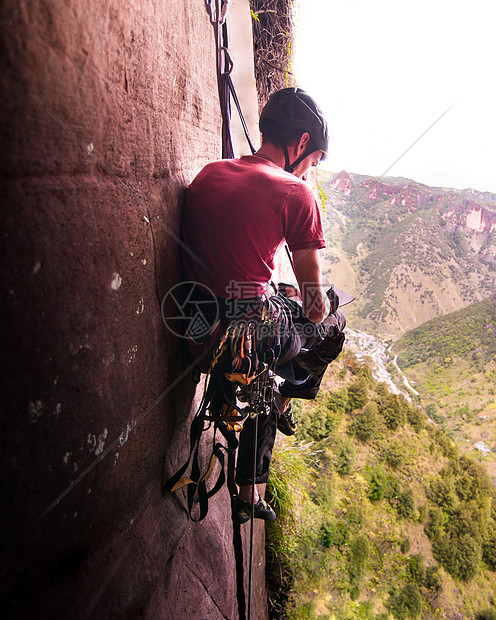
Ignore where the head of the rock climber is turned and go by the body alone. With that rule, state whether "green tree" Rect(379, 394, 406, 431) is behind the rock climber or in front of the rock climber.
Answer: in front

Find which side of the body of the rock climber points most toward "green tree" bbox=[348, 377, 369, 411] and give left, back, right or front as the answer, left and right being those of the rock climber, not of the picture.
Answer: front

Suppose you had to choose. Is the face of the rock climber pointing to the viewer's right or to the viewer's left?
to the viewer's right

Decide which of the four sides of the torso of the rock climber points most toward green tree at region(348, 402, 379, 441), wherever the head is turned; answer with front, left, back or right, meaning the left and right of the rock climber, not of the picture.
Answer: front

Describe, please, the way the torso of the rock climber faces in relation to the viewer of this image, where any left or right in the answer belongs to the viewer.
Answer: facing away from the viewer and to the right of the viewer
